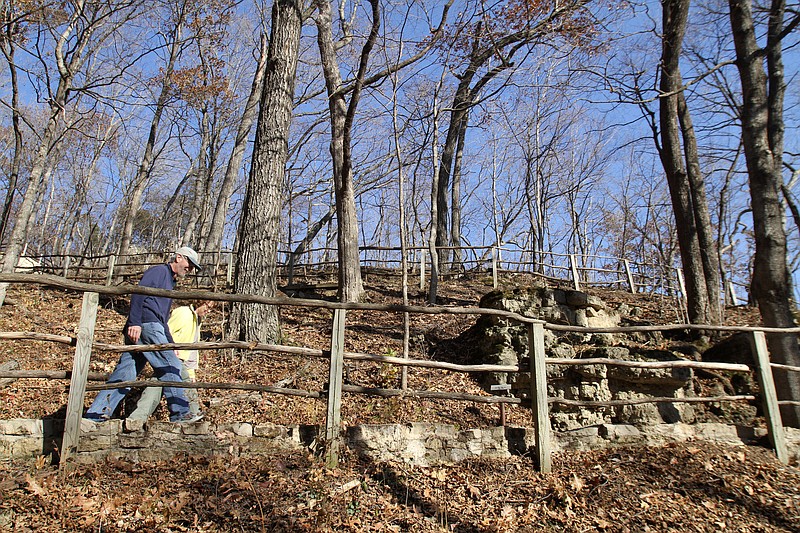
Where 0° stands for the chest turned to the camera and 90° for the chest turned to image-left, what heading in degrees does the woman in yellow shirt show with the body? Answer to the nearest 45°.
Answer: approximately 270°

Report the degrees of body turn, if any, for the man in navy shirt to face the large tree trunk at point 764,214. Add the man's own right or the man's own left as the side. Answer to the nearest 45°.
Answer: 0° — they already face it

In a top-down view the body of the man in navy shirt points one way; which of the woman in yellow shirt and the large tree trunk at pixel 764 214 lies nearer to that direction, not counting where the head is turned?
the large tree trunk

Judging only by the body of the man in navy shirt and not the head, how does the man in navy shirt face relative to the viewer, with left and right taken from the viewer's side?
facing to the right of the viewer

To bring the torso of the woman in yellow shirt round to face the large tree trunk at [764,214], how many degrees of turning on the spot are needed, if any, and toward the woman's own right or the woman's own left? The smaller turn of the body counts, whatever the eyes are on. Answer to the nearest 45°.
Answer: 0° — they already face it

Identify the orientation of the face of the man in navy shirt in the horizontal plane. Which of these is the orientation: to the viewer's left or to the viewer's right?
to the viewer's right

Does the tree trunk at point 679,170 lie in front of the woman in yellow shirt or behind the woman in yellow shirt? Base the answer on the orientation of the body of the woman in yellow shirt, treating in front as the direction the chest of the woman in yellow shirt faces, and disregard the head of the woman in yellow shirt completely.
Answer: in front

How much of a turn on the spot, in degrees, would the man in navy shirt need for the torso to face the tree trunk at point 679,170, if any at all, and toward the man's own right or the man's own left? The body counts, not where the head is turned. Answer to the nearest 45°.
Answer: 0° — they already face it

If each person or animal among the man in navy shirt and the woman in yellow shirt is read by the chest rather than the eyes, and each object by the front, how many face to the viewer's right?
2

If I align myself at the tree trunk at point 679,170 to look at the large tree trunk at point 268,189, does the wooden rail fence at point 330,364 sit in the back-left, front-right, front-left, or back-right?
front-left

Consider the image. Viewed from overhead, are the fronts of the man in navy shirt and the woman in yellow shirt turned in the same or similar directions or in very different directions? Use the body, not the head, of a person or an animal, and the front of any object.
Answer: same or similar directions

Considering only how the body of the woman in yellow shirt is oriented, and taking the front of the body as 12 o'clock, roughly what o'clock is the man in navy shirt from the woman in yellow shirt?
The man in navy shirt is roughly at 4 o'clock from the woman in yellow shirt.
